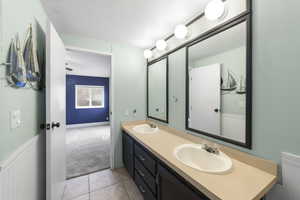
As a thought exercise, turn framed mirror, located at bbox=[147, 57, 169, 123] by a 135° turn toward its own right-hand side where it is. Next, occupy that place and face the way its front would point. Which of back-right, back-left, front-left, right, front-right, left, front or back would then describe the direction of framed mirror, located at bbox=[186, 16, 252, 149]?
back-right

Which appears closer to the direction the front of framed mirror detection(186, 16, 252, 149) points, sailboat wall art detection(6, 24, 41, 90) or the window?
the sailboat wall art

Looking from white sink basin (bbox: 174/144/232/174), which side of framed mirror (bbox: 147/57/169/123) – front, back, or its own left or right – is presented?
left

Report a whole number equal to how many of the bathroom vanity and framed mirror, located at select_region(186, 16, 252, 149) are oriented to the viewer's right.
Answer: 0

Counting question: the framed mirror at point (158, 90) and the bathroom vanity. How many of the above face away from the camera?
0

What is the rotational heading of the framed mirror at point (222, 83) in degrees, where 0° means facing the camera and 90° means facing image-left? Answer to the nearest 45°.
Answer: approximately 45°

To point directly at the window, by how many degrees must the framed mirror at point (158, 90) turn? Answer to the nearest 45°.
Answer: approximately 90° to its right

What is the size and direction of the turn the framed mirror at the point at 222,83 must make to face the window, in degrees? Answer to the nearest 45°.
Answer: approximately 45° to its right

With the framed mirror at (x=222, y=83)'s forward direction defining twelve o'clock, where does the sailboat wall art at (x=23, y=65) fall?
The sailboat wall art is roughly at 12 o'clock from the framed mirror.

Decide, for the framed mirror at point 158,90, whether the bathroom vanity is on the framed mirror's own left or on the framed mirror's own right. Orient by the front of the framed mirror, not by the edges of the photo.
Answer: on the framed mirror's own left
